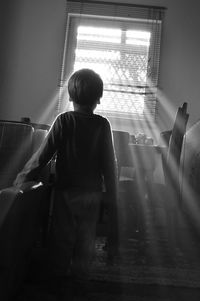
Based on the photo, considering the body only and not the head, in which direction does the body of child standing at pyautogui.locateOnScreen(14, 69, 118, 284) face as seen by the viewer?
away from the camera

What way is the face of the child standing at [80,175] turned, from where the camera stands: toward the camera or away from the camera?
away from the camera

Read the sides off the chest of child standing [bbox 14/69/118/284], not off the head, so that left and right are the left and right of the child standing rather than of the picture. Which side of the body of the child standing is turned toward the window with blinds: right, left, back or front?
front
